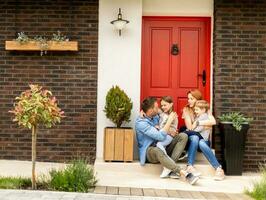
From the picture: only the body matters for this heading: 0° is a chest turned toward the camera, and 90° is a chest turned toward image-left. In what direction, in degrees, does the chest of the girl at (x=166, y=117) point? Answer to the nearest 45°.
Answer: approximately 45°

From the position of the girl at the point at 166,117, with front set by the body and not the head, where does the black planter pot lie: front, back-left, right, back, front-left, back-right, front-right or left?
back-left

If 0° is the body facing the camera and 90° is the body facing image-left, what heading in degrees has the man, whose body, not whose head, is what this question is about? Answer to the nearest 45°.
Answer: approximately 270°
